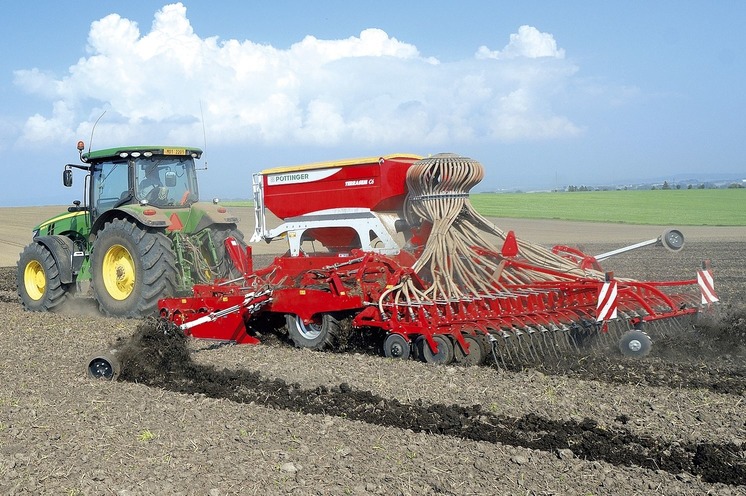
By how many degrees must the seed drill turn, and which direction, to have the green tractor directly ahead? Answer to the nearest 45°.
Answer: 0° — it already faces it

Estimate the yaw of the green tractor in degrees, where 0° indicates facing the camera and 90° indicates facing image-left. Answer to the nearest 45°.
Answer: approximately 135°

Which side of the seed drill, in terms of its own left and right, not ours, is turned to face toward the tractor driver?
front

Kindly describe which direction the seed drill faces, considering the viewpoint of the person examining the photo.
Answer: facing away from the viewer and to the left of the viewer

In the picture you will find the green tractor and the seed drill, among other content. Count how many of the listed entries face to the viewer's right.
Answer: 0

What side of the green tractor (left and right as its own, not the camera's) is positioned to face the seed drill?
back
